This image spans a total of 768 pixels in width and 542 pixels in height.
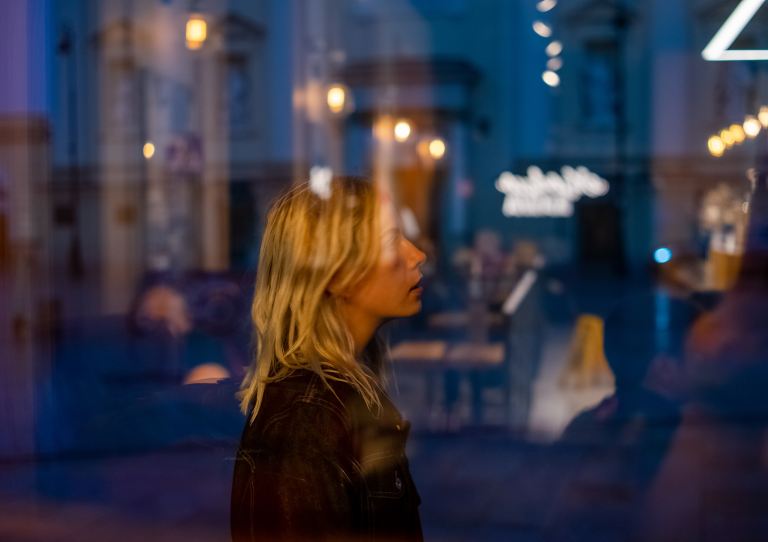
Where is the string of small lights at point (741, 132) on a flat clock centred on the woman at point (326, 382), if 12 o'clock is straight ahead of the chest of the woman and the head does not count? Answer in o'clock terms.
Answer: The string of small lights is roughly at 10 o'clock from the woman.

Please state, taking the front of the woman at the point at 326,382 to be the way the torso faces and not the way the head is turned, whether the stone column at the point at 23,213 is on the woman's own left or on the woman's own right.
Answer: on the woman's own left

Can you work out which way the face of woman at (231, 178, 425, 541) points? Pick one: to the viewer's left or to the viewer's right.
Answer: to the viewer's right

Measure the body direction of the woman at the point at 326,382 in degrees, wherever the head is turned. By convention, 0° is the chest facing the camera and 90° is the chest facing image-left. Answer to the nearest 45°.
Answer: approximately 270°

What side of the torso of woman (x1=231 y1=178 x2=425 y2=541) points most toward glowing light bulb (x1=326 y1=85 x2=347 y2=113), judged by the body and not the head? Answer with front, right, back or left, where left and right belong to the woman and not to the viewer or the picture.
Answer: left

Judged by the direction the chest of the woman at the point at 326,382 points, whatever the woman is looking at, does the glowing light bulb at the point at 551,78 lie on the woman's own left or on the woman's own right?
on the woman's own left
